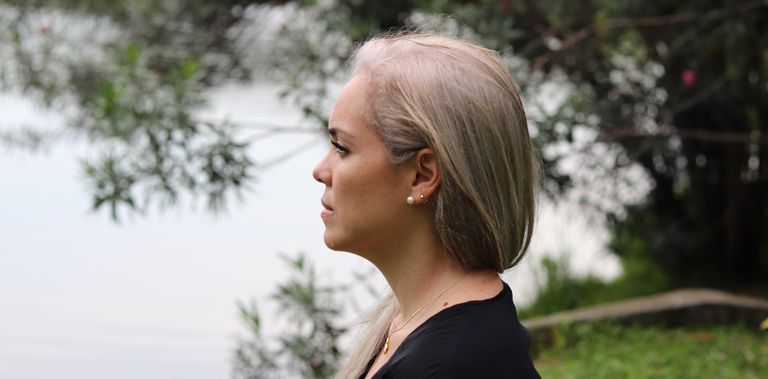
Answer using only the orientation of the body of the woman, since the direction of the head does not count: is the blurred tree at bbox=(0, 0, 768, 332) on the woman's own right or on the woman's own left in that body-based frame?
on the woman's own right

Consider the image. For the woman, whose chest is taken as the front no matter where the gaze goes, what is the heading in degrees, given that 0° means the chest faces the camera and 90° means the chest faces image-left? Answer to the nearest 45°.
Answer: approximately 90°

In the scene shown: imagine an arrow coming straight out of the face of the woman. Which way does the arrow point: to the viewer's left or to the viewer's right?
to the viewer's left
